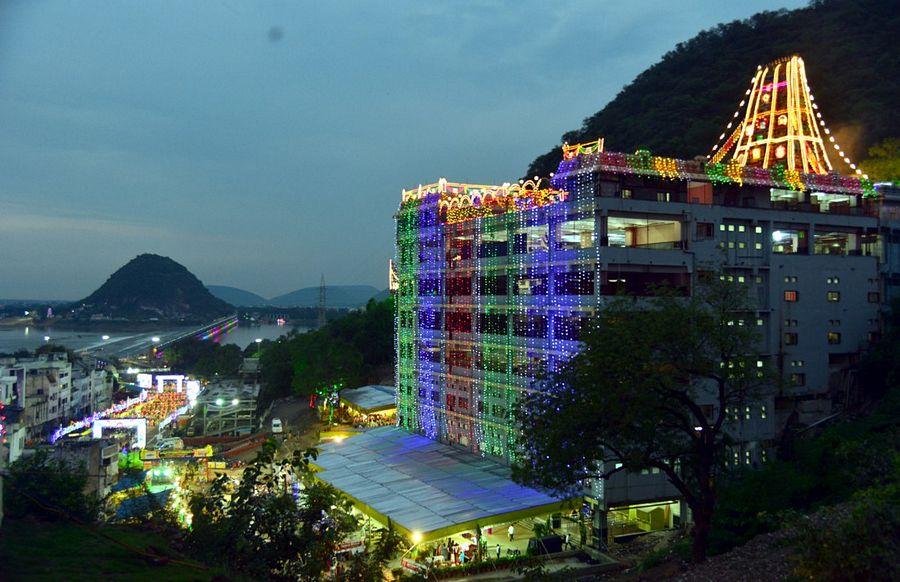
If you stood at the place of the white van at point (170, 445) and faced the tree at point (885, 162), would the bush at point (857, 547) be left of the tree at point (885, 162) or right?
right

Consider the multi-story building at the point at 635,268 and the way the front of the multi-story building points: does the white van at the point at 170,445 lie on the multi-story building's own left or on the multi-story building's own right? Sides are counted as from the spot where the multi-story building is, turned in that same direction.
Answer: on the multi-story building's own right

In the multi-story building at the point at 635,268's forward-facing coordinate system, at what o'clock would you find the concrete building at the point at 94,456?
The concrete building is roughly at 1 o'clock from the multi-story building.

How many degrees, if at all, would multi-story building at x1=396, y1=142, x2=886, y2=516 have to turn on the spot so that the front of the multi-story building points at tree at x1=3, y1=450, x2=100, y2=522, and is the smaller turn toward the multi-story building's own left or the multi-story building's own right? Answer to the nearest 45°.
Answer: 0° — it already faces it

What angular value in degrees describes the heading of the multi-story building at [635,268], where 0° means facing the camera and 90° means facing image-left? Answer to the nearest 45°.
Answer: approximately 45°

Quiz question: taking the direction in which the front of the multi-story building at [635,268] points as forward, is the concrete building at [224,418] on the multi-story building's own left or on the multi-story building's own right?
on the multi-story building's own right

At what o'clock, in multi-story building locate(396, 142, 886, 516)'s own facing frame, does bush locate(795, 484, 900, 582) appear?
The bush is roughly at 10 o'clock from the multi-story building.

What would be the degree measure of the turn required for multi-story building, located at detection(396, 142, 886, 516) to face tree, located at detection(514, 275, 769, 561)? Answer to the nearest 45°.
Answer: approximately 45° to its left

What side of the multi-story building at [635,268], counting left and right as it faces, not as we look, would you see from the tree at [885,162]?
back
